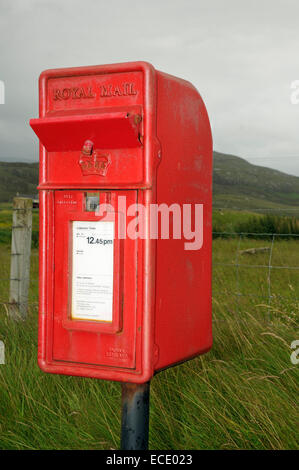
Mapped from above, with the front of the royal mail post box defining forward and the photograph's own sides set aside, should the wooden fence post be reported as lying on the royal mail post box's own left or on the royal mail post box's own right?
on the royal mail post box's own right

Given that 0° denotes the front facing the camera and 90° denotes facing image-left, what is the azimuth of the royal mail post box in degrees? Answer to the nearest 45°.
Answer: approximately 45°

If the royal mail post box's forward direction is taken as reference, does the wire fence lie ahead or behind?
behind
